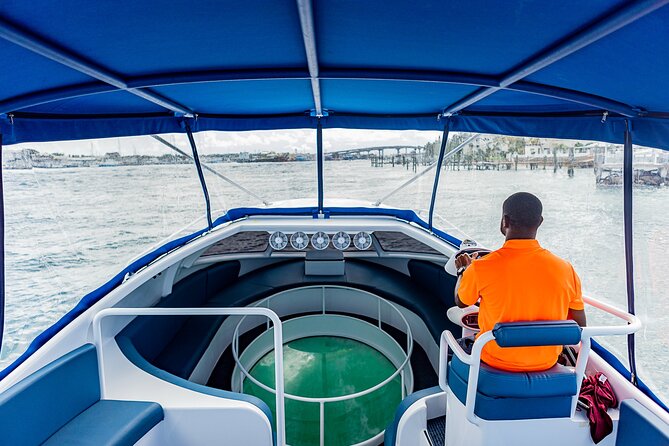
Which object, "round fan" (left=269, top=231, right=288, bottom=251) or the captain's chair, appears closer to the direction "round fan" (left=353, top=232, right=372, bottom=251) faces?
the captain's chair

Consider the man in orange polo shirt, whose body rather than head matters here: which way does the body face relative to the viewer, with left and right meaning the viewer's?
facing away from the viewer

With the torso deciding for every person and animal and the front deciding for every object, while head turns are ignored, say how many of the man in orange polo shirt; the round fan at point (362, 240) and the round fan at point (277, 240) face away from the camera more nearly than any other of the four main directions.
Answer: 1

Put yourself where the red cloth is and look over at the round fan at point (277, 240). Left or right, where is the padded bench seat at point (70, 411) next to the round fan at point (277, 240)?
left

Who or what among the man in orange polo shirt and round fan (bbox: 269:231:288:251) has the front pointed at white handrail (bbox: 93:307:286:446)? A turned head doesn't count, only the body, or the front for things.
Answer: the round fan

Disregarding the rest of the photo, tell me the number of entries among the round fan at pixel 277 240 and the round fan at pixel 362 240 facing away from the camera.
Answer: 0

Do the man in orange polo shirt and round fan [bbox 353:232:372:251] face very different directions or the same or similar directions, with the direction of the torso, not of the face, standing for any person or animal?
very different directions
